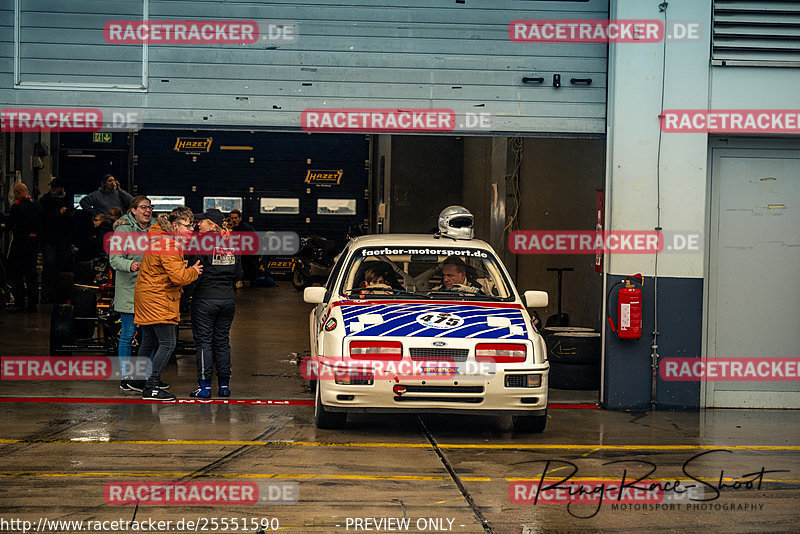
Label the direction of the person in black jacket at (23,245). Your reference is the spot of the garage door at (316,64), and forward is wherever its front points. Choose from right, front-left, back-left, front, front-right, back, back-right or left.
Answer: back-right

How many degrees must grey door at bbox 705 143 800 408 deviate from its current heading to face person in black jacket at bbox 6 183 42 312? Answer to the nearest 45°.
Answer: approximately 90° to its right

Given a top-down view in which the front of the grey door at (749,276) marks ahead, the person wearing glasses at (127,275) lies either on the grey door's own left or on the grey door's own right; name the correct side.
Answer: on the grey door's own right

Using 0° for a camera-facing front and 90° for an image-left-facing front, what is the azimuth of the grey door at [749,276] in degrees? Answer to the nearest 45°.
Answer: approximately 0°

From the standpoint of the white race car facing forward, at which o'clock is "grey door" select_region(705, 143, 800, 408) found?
The grey door is roughly at 8 o'clock from the white race car.

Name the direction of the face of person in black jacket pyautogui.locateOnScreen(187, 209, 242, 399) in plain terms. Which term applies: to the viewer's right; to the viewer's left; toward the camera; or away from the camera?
to the viewer's left
